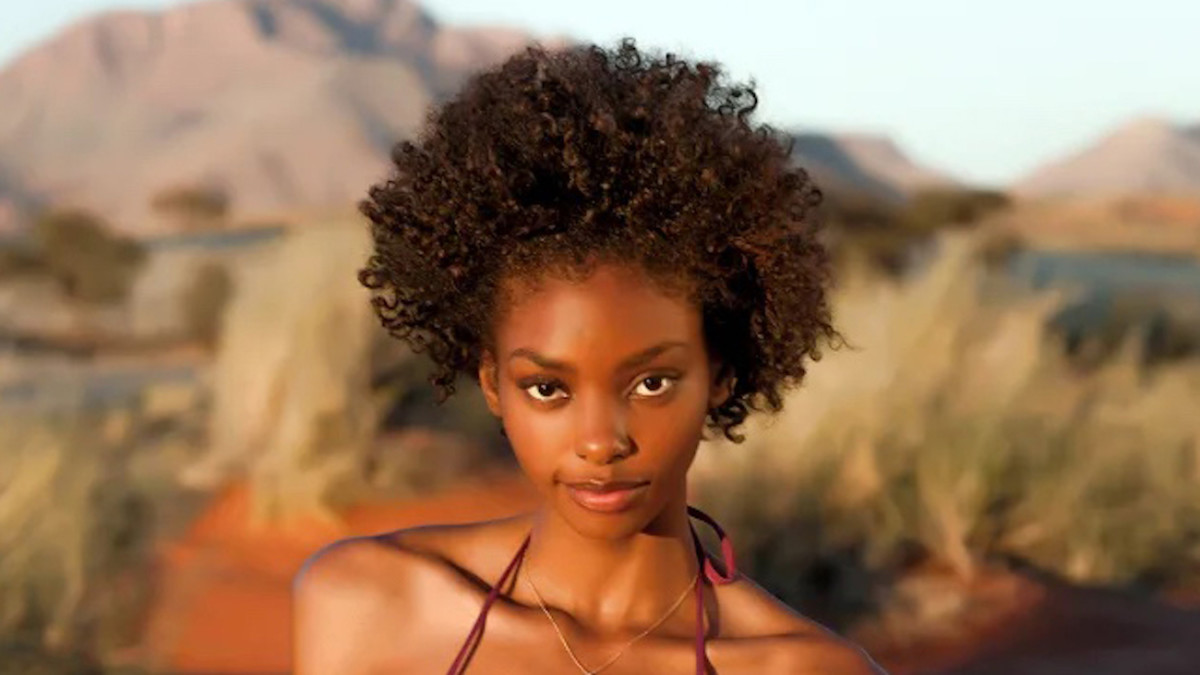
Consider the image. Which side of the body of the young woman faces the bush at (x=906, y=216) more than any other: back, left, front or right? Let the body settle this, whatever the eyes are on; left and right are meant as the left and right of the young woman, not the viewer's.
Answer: back

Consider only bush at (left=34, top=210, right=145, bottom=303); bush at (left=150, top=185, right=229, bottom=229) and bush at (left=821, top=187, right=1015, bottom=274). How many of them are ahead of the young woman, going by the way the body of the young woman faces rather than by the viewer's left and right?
0

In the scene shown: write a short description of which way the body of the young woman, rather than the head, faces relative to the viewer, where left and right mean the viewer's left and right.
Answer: facing the viewer

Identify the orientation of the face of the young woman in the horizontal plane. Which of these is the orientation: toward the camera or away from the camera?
toward the camera

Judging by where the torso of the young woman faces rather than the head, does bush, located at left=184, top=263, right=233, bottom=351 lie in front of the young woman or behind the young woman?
behind

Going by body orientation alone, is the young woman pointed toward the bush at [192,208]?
no

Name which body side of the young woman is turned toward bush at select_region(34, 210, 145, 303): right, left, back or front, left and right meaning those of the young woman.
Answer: back

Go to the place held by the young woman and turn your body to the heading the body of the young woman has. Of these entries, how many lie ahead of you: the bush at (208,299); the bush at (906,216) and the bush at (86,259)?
0

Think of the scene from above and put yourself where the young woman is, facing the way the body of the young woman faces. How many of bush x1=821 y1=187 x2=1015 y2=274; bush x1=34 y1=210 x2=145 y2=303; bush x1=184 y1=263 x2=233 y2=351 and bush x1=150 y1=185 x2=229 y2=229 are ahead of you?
0
